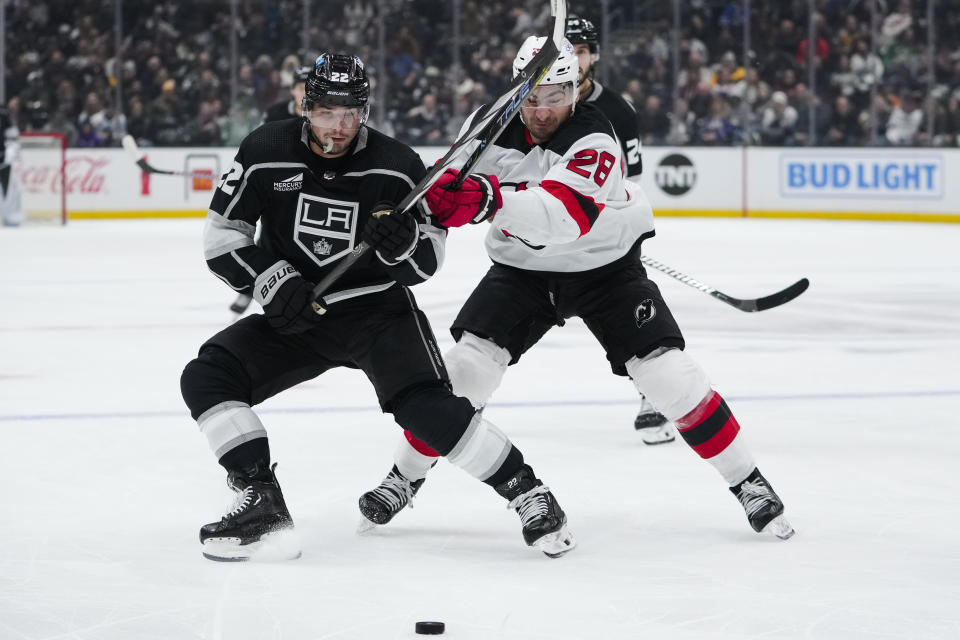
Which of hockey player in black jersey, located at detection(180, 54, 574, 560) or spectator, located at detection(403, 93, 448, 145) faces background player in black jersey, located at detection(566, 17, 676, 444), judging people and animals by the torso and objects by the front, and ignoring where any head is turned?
the spectator

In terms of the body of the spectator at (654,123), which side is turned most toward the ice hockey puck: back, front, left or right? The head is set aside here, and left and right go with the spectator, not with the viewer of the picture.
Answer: front

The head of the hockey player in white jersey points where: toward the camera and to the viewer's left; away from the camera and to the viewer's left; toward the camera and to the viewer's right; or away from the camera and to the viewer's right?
toward the camera and to the viewer's left

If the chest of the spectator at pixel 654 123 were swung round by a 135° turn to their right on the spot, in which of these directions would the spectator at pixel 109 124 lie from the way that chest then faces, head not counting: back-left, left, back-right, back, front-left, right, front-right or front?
front-left

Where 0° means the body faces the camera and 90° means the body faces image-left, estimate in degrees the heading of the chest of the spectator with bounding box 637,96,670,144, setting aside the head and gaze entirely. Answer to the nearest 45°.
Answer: approximately 0°

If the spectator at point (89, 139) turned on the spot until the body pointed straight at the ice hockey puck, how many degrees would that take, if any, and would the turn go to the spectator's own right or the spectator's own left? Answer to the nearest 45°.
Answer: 0° — they already face it

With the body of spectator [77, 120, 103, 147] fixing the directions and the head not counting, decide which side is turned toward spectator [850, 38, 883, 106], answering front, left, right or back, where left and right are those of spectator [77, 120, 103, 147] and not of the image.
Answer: left
